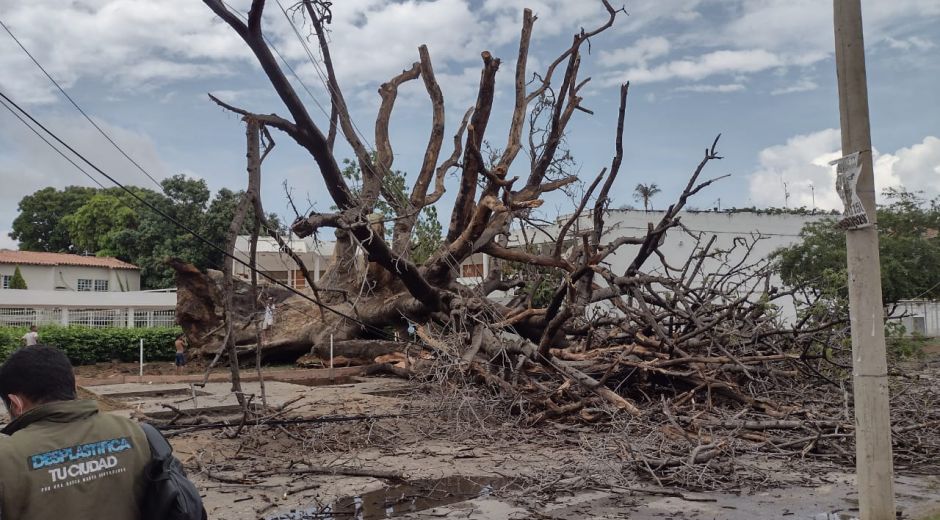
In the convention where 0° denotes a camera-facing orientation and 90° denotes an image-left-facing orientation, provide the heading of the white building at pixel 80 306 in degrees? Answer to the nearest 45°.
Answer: approximately 0°

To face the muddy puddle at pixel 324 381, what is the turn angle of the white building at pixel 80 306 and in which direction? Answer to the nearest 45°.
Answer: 0° — it already faces it

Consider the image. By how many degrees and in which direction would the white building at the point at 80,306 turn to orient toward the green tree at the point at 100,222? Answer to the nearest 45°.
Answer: approximately 180°

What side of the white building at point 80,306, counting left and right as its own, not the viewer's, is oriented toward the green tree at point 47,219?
back

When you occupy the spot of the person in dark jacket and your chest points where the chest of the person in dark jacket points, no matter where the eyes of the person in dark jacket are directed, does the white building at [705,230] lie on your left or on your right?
on your right

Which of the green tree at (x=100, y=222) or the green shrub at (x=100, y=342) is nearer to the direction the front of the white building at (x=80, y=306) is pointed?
the green shrub

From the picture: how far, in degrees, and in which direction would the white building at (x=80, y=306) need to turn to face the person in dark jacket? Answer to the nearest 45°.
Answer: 0° — it already faces them

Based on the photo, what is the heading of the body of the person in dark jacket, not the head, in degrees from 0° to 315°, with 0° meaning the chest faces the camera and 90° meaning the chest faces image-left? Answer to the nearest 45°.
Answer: approximately 135°

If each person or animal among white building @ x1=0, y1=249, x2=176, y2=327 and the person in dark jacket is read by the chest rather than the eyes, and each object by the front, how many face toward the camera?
1

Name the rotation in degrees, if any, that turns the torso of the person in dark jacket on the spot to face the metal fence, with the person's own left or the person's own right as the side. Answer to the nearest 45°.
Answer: approximately 45° to the person's own right

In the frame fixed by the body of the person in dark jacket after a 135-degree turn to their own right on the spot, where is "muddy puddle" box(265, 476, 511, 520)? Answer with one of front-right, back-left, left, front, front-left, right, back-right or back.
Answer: front-left

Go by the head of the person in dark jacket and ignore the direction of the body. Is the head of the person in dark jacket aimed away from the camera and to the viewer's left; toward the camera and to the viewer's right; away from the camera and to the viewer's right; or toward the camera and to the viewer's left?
away from the camera and to the viewer's left

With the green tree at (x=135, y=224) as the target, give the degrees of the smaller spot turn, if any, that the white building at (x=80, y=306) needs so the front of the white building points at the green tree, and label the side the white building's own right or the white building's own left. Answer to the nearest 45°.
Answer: approximately 180°
